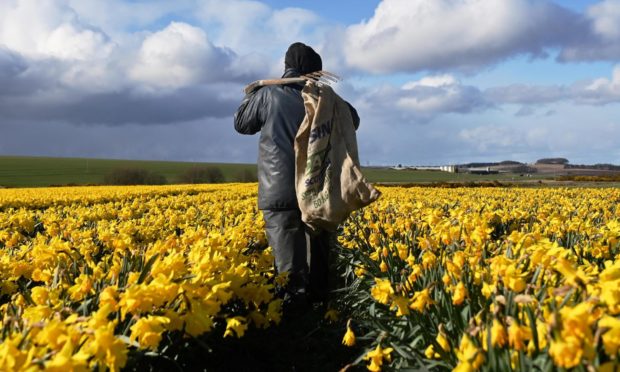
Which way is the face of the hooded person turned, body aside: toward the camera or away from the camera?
away from the camera

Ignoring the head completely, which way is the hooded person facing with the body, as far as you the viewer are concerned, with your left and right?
facing away from the viewer
